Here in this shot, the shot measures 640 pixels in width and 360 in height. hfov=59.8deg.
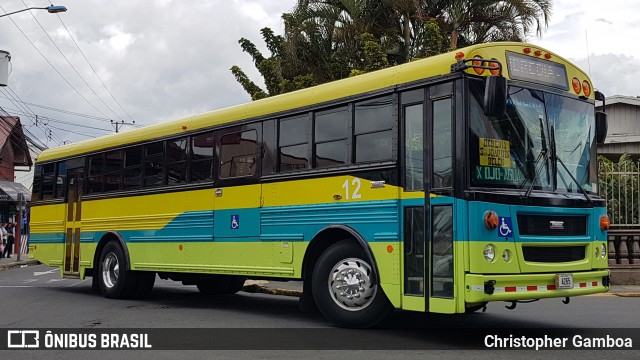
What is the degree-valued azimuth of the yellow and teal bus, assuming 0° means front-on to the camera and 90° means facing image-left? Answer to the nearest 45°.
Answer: approximately 315°

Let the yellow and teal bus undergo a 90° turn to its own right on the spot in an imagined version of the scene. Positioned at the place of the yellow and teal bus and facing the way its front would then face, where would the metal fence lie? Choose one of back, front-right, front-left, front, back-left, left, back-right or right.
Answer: back

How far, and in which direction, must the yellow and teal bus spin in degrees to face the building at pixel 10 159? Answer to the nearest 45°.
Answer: approximately 180°
